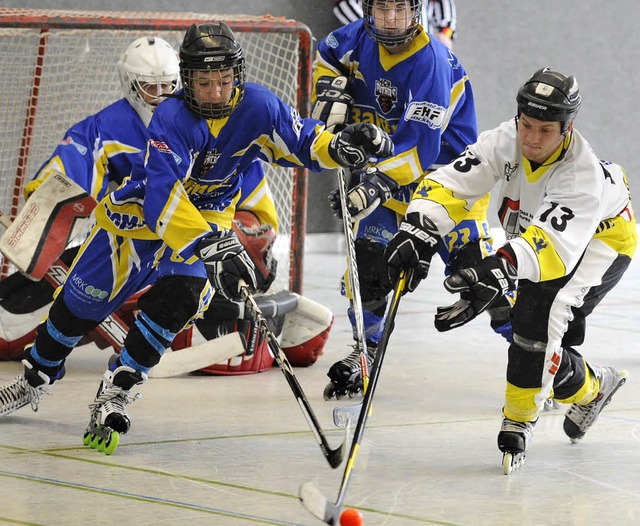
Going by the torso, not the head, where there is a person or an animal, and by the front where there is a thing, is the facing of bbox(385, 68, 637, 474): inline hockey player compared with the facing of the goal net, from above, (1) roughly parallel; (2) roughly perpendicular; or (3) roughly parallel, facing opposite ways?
roughly perpendicular

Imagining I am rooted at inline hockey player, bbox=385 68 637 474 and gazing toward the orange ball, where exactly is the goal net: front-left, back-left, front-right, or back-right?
back-right

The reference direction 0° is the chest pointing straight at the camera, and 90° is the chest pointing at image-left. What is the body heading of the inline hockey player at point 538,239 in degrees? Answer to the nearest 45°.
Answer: approximately 45°

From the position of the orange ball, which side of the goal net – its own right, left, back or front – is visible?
front

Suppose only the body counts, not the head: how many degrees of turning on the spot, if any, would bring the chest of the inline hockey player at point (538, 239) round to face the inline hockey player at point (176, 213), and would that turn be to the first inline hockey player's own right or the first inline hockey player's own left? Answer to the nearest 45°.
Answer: approximately 45° to the first inline hockey player's own right

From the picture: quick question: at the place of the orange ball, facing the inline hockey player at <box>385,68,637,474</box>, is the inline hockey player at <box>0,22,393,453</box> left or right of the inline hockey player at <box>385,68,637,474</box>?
left

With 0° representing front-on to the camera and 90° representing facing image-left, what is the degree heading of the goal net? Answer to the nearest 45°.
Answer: approximately 0°

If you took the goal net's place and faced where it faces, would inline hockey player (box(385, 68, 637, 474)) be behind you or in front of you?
in front

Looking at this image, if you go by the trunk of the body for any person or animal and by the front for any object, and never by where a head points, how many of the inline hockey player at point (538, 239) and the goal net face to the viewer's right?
0

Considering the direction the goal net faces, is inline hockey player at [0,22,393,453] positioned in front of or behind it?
in front

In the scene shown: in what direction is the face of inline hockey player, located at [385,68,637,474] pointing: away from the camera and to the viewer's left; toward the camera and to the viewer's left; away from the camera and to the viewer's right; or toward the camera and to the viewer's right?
toward the camera and to the viewer's left
